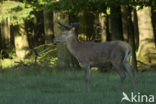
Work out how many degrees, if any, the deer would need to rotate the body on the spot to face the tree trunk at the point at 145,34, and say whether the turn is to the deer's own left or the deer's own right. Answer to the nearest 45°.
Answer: approximately 90° to the deer's own right

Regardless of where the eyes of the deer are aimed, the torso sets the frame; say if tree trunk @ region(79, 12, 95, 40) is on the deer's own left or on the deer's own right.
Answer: on the deer's own right

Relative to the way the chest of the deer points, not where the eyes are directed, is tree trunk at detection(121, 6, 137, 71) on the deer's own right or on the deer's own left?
on the deer's own right

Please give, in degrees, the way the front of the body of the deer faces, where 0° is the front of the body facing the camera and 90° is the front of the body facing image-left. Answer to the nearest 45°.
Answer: approximately 90°
